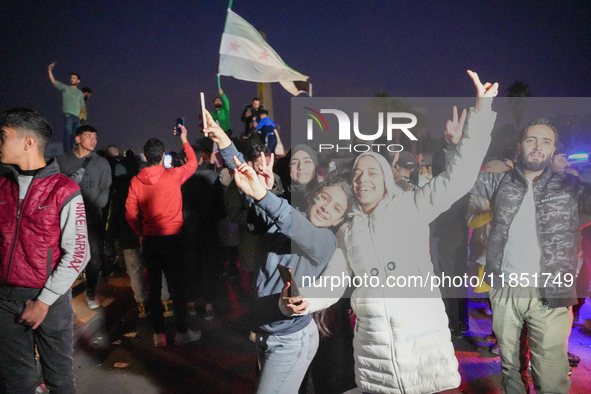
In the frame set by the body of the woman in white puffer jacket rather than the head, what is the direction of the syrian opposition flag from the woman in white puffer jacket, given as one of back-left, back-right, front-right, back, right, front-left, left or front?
back-right

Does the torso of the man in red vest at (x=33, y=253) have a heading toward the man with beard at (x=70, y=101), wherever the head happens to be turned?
no

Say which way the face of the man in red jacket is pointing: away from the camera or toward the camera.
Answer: away from the camera

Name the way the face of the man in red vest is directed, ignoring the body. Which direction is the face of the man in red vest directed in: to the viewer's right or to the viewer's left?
to the viewer's left

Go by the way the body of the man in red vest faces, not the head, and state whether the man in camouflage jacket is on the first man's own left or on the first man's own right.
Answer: on the first man's own left

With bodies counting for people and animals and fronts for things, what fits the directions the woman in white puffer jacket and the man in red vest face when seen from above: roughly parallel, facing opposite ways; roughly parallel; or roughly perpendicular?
roughly parallel

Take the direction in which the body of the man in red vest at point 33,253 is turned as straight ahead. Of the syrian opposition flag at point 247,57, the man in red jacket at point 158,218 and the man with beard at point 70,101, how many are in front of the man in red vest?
0

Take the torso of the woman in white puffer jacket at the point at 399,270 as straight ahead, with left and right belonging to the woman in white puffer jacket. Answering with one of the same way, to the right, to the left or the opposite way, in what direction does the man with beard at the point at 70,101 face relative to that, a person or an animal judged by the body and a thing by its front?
the same way

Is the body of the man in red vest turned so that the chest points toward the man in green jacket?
no

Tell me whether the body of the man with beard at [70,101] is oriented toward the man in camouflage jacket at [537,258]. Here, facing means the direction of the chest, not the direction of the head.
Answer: no

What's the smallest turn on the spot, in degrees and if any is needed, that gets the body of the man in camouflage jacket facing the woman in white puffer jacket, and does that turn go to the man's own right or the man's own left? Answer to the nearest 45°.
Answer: approximately 45° to the man's own right

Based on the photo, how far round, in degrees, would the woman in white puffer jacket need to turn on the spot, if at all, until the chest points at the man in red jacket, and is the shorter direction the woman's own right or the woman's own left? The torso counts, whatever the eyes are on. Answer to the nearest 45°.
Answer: approximately 135° to the woman's own right

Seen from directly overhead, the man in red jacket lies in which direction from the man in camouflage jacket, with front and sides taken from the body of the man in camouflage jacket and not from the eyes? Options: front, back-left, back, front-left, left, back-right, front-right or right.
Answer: right

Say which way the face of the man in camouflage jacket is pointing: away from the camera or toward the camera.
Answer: toward the camera

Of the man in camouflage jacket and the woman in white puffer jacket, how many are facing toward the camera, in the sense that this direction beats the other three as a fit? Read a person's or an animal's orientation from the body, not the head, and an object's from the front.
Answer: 2

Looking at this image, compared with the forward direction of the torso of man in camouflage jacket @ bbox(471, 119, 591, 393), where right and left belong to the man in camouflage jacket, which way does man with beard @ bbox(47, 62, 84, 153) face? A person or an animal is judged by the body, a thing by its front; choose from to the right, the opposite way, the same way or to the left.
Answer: the same way

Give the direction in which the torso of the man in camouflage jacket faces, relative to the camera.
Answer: toward the camera
